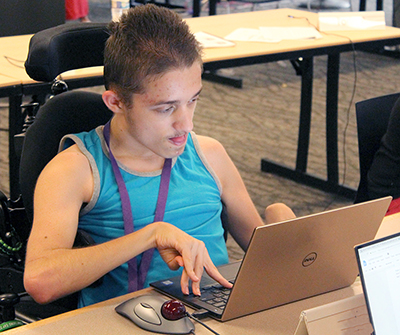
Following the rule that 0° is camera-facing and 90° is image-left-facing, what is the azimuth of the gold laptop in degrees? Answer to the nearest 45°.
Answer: approximately 135°

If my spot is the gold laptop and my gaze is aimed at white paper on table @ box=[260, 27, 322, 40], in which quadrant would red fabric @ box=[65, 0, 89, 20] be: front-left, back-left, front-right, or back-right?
front-left

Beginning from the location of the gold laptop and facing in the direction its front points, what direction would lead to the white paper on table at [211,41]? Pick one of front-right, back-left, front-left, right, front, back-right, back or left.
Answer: front-right

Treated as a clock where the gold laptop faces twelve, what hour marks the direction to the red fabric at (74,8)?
The red fabric is roughly at 1 o'clock from the gold laptop.

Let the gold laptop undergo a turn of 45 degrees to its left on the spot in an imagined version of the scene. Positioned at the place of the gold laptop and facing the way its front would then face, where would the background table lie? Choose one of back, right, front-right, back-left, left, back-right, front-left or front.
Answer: right

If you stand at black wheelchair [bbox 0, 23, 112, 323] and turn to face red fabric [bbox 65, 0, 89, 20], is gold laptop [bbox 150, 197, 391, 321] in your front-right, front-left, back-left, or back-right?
back-right

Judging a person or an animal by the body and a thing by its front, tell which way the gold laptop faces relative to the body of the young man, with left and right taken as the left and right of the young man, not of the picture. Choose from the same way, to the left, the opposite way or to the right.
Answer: the opposite way

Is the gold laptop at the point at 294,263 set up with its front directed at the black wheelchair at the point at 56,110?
yes

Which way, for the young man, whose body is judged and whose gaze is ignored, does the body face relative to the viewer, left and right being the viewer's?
facing the viewer and to the right of the viewer

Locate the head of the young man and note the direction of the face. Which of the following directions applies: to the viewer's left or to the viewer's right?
to the viewer's right

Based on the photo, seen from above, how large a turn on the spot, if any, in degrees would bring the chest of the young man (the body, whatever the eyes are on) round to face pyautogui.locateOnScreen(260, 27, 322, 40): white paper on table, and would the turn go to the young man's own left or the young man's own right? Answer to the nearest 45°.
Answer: approximately 135° to the young man's own left

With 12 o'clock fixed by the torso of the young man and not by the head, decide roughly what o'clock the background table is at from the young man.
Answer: The background table is roughly at 8 o'clock from the young man.
